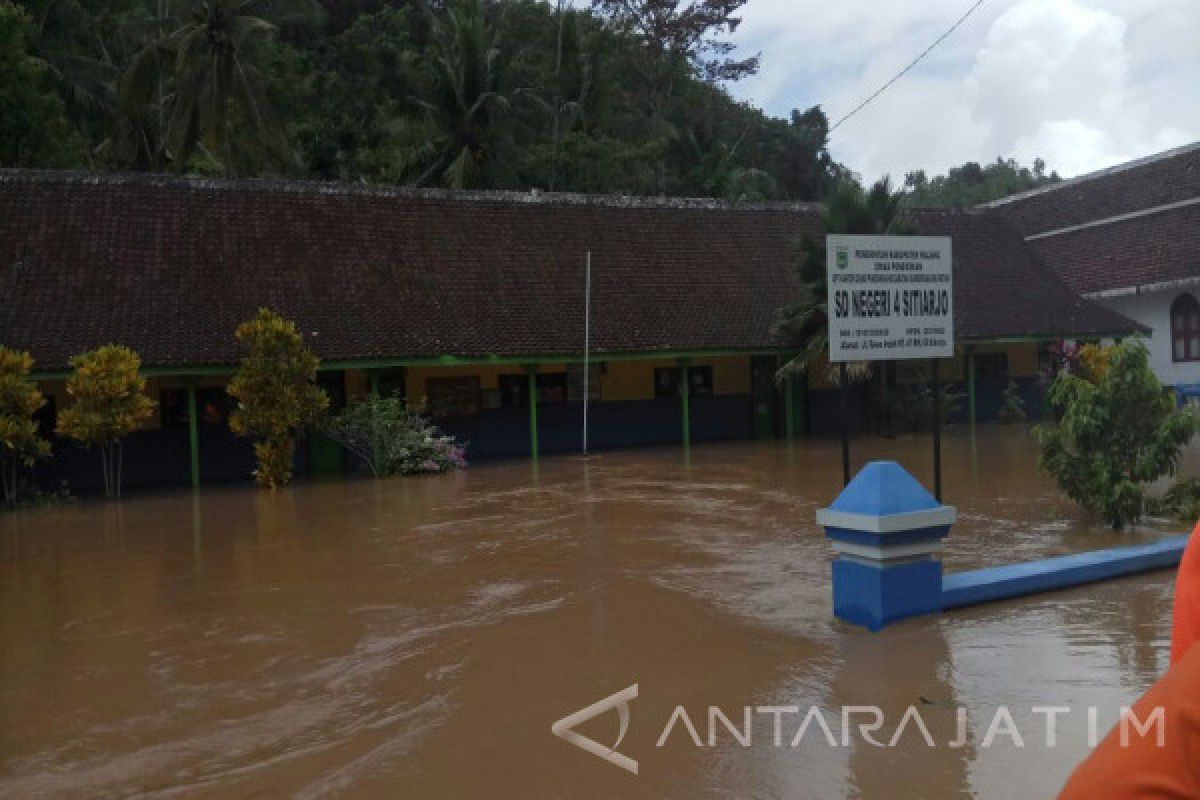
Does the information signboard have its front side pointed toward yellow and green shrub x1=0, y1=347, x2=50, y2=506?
no

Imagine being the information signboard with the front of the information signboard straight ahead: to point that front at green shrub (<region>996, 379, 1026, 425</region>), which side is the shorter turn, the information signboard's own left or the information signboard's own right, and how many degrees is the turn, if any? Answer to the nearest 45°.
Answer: approximately 180°

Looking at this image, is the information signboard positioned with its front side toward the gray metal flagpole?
no

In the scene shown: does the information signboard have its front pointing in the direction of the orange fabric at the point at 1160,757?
yes

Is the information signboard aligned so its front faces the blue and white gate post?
yes

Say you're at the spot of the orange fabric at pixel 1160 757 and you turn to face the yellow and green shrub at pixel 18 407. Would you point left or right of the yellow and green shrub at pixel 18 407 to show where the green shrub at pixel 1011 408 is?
right

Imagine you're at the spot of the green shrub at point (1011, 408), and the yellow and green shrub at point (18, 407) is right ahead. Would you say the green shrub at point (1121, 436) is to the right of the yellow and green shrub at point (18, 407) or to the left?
left

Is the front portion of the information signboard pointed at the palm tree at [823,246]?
no

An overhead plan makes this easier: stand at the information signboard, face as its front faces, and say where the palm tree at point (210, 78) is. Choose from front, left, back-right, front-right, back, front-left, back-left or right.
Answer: back-right

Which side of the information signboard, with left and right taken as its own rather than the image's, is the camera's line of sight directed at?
front

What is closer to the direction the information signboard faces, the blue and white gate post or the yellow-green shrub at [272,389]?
the blue and white gate post

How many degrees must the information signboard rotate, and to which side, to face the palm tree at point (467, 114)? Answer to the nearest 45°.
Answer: approximately 135° to its right

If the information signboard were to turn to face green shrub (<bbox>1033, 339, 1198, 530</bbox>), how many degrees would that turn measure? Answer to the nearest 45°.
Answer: approximately 135° to its left

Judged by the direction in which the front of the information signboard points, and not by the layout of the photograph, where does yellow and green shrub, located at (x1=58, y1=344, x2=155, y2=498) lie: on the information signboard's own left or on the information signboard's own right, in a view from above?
on the information signboard's own right

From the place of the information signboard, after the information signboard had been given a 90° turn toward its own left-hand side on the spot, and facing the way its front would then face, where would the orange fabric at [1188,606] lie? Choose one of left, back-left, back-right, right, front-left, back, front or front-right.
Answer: right

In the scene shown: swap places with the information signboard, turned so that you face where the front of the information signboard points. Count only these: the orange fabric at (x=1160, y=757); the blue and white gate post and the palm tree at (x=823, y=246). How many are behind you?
1
